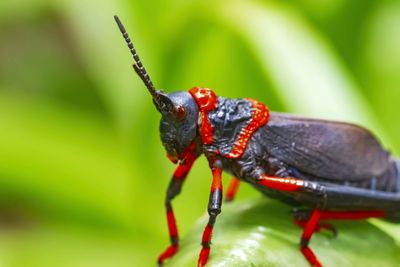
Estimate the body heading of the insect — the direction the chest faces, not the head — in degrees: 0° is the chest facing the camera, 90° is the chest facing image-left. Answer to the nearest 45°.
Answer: approximately 90°
